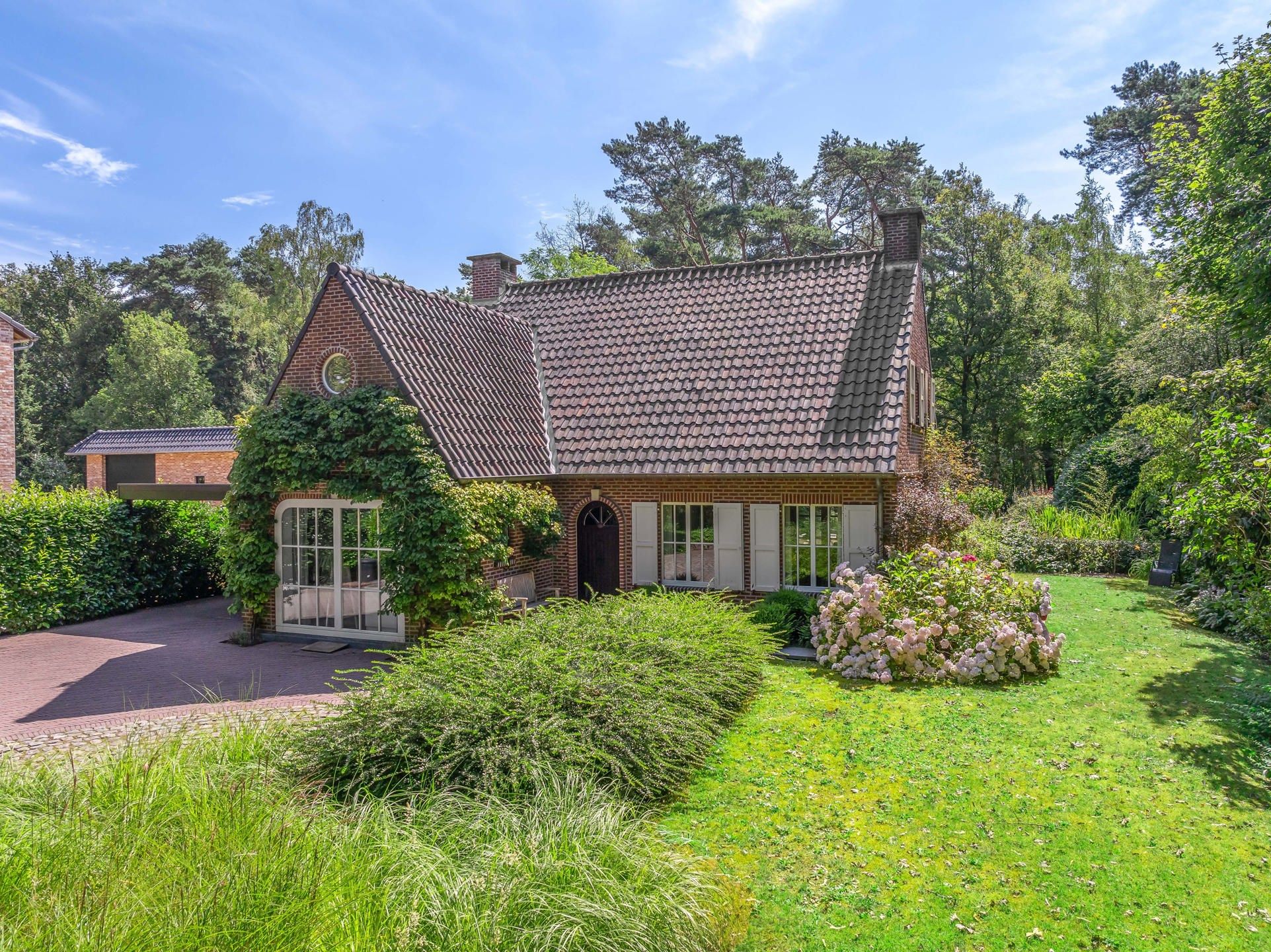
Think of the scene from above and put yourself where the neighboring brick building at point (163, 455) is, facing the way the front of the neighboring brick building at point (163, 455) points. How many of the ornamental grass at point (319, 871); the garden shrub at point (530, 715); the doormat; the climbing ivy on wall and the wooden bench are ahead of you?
5

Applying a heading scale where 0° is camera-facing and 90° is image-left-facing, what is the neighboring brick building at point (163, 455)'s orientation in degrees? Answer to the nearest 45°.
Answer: approximately 0°

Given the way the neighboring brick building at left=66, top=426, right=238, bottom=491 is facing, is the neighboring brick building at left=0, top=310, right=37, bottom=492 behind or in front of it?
in front

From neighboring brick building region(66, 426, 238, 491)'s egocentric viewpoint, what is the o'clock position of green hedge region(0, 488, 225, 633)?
The green hedge is roughly at 12 o'clock from the neighboring brick building.

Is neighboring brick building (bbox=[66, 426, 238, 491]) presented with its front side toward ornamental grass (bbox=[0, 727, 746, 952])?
yes

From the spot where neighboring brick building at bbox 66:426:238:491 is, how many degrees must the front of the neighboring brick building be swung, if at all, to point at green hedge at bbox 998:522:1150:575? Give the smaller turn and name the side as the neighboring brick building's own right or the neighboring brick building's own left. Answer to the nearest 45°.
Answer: approximately 45° to the neighboring brick building's own left

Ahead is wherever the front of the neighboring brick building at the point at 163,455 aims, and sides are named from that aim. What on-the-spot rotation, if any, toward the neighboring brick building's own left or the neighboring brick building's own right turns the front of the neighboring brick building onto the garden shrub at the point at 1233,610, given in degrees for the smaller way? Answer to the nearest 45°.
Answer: approximately 45° to the neighboring brick building's own left

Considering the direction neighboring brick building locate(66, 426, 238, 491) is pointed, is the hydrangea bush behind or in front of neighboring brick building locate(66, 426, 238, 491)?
in front

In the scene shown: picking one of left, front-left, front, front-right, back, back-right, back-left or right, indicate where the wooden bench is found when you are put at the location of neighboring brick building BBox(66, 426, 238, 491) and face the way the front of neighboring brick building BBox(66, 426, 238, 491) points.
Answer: front
